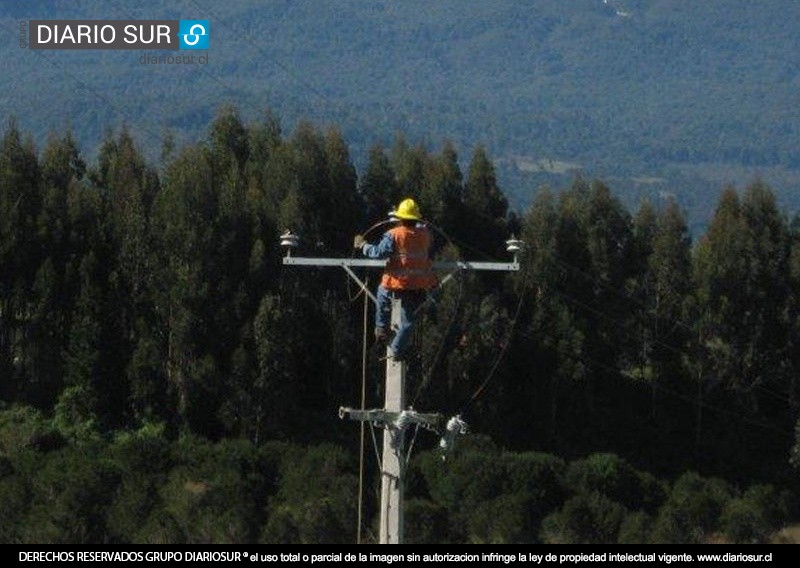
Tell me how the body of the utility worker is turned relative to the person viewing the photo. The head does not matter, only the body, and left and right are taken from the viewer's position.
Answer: facing away from the viewer and to the left of the viewer
